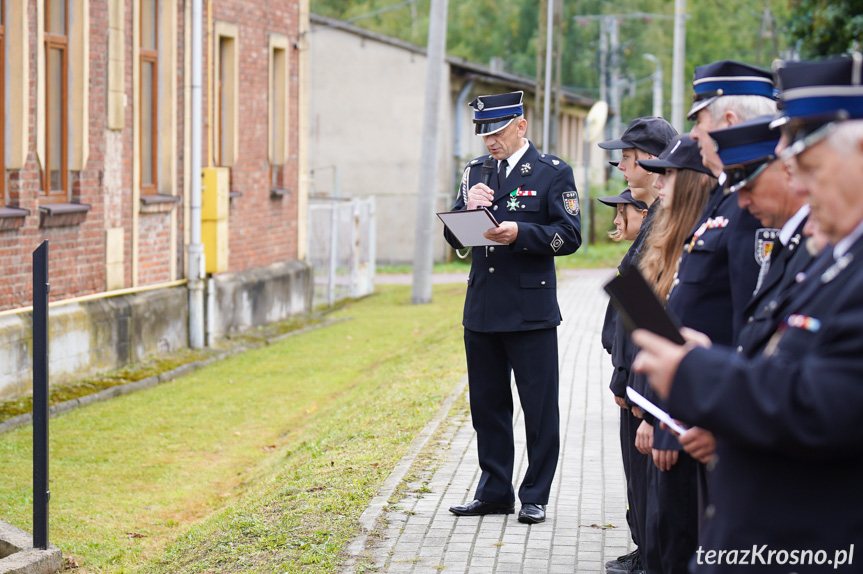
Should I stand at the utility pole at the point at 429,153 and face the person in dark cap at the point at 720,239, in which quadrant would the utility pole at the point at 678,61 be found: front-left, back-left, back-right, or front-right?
back-left

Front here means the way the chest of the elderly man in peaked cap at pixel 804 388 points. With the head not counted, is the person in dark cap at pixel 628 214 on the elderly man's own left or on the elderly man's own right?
on the elderly man's own right

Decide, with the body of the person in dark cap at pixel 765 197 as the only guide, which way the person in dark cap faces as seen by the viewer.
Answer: to the viewer's left

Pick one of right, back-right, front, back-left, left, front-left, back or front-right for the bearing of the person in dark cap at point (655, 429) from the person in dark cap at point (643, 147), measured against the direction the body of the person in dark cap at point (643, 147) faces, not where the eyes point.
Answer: left

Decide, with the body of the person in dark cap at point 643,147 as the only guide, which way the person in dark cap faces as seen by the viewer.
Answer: to the viewer's left

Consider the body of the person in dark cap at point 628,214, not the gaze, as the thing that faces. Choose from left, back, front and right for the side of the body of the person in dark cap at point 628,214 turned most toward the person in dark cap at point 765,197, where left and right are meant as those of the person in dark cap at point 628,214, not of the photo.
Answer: left

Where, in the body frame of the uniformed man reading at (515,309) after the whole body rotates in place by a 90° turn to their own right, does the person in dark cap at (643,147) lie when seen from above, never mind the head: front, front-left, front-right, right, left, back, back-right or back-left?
back

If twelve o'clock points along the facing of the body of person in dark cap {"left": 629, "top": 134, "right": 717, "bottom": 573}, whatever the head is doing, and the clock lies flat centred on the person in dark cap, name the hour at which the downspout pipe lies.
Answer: The downspout pipe is roughly at 2 o'clock from the person in dark cap.

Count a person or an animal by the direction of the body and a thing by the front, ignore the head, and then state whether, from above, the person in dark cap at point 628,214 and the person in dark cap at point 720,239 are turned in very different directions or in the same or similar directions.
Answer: same or similar directions

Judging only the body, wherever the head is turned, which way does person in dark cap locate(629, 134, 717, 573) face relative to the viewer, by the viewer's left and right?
facing to the left of the viewer

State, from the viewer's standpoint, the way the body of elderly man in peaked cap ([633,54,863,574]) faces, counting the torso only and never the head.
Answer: to the viewer's left

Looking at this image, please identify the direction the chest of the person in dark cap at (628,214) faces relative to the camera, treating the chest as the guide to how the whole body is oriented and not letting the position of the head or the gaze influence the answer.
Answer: to the viewer's left

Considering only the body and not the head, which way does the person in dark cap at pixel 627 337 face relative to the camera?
to the viewer's left

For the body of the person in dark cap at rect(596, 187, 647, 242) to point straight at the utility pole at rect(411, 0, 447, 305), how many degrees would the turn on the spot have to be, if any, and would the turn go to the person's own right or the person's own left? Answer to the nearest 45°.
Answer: approximately 90° to the person's own right

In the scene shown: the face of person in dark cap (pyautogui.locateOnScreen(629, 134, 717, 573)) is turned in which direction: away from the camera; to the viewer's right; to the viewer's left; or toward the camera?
to the viewer's left

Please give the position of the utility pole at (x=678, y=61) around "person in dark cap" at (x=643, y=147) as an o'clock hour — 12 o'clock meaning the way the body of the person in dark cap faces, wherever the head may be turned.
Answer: The utility pole is roughly at 3 o'clock from the person in dark cap.

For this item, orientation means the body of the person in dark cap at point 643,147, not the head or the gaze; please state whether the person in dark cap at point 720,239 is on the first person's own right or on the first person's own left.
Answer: on the first person's own left
